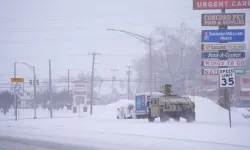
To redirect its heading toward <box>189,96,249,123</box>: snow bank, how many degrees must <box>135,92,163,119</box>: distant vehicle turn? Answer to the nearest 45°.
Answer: approximately 135° to its left

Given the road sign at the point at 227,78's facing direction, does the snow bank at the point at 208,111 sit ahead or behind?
behind

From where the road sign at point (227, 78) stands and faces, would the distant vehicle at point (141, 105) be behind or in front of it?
behind

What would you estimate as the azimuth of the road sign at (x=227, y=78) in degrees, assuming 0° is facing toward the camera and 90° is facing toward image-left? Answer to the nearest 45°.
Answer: approximately 0°

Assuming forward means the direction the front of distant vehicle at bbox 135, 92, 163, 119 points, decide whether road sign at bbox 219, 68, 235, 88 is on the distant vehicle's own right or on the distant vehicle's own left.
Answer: on the distant vehicle's own left
